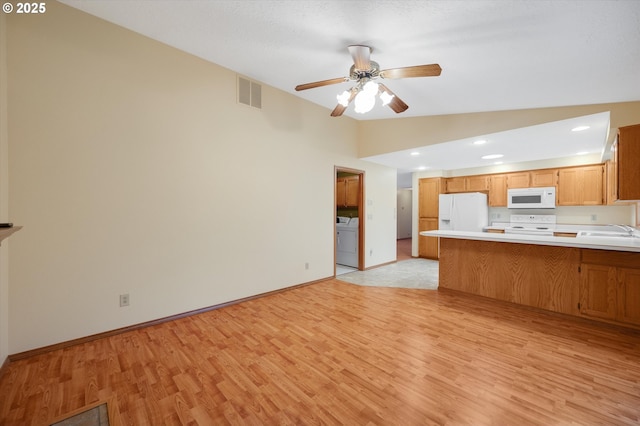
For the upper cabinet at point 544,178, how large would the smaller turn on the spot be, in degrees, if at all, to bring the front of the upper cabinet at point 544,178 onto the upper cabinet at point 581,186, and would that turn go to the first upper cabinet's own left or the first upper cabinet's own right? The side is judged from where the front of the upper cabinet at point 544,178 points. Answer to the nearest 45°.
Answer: approximately 90° to the first upper cabinet's own left

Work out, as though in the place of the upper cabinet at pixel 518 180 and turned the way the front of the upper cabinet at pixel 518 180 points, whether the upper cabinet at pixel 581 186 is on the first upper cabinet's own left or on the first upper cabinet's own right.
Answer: on the first upper cabinet's own left

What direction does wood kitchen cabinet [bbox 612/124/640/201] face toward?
to the viewer's left

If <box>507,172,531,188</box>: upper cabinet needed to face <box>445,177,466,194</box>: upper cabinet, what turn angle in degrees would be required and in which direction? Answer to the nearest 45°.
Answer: approximately 90° to its right

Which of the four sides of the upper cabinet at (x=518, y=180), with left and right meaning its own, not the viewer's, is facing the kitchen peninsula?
front

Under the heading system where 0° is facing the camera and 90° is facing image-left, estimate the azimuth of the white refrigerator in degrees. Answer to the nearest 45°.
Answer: approximately 0°

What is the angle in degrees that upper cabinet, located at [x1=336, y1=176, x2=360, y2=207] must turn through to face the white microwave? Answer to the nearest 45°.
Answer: approximately 90° to its left

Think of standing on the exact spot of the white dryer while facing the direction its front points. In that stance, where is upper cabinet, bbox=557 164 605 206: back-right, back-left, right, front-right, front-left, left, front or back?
back-left

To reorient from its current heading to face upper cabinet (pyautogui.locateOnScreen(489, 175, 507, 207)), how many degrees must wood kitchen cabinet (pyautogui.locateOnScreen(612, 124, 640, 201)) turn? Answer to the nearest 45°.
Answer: approximately 45° to its right
